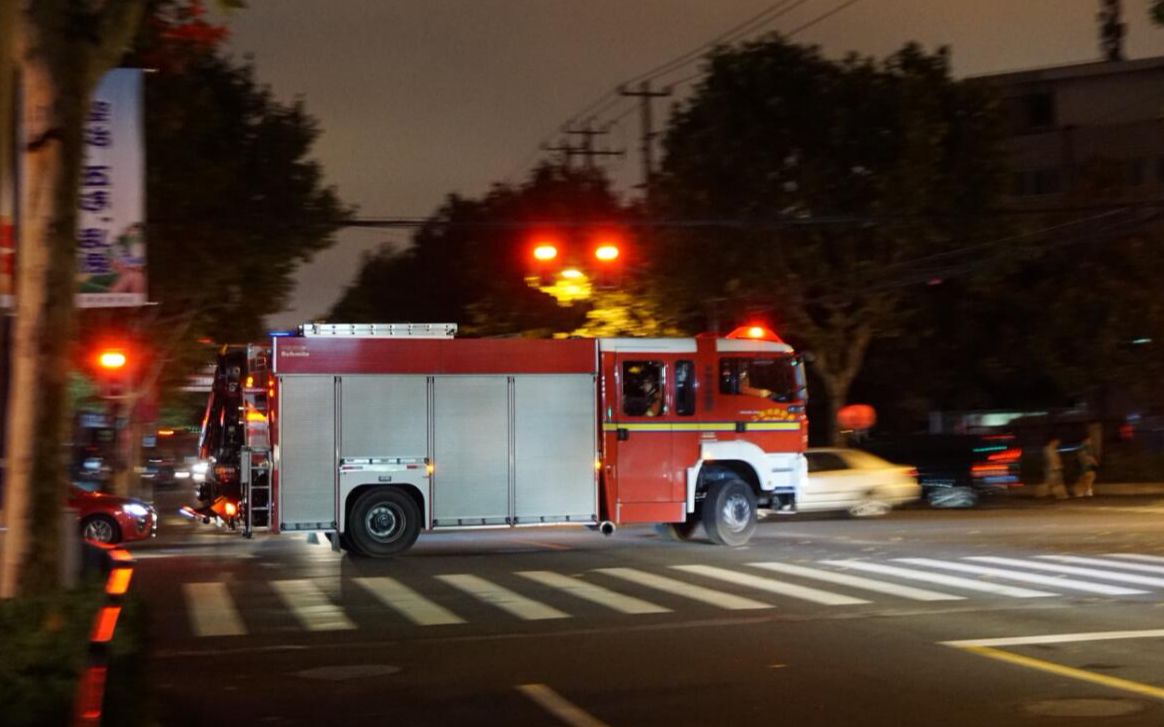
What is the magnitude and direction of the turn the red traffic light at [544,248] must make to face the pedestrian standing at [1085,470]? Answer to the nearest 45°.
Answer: approximately 135° to its left

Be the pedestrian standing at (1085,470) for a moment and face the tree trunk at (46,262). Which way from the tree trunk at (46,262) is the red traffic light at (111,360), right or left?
right

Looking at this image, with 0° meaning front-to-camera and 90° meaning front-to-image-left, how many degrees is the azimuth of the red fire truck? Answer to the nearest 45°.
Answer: approximately 270°

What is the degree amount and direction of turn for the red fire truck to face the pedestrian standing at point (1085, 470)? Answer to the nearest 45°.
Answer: approximately 45° to its left

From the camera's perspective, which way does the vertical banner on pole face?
toward the camera

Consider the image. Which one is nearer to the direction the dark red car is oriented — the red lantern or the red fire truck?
the red fire truck

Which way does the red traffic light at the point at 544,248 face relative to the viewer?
toward the camera

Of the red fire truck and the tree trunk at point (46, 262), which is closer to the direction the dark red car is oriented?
the red fire truck

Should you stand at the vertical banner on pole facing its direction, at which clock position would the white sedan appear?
The white sedan is roughly at 8 o'clock from the vertical banner on pole.

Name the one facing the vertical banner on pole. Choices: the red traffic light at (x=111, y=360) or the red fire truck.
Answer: the red traffic light

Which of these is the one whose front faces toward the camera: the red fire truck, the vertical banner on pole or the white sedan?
the vertical banner on pole

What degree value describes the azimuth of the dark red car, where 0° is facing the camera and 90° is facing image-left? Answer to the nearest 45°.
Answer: approximately 315°

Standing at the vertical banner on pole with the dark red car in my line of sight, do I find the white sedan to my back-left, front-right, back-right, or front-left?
front-right

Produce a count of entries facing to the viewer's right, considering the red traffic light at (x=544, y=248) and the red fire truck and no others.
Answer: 1
